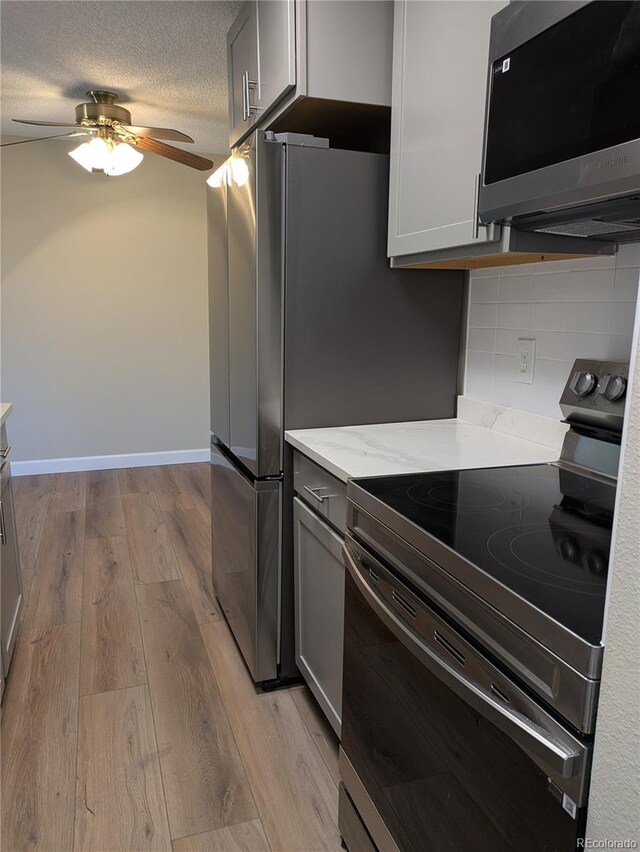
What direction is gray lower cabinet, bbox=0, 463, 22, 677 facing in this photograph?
to the viewer's right

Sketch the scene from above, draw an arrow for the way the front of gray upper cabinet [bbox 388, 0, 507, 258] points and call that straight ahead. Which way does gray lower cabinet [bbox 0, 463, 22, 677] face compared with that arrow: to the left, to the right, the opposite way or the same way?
the opposite way

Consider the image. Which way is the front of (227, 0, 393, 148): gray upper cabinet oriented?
to the viewer's left

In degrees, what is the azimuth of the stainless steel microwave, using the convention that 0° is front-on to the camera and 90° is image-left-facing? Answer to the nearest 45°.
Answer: approximately 45°

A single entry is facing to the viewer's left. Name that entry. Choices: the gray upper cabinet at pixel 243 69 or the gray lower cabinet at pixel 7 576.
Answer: the gray upper cabinet

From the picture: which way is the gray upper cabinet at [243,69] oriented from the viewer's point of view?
to the viewer's left

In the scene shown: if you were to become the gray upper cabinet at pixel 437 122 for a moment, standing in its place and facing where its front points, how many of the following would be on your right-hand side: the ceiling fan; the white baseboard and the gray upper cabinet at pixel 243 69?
3

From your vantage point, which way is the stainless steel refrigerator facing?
to the viewer's left

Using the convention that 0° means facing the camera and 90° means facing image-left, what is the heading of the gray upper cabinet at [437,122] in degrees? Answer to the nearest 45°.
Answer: approximately 45°

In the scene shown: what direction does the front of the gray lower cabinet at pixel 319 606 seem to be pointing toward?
to the viewer's left
